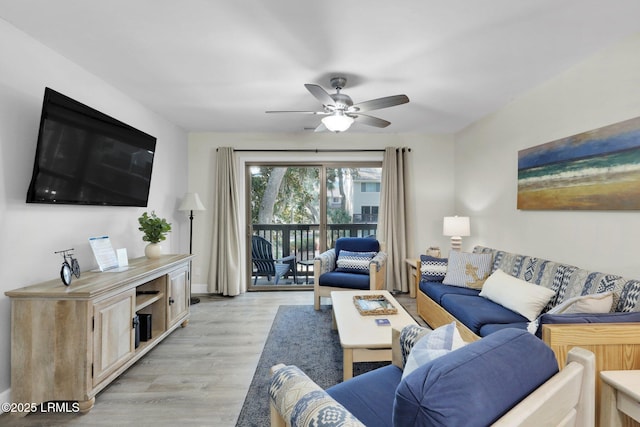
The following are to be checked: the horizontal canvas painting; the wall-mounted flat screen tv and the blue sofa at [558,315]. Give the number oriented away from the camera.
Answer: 0

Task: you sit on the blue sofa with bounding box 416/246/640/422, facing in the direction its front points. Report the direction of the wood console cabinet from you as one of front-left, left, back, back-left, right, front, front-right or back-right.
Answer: front

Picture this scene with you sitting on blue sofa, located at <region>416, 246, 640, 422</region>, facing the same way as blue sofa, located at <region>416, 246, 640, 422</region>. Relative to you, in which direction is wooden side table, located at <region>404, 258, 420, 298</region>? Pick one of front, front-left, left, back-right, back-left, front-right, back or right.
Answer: right

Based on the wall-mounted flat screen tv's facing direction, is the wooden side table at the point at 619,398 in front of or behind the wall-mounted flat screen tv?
in front

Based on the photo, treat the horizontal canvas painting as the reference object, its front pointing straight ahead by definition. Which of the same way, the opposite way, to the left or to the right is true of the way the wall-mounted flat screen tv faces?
the opposite way

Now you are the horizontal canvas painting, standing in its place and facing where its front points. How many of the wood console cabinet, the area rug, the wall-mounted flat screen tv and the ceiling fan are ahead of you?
4

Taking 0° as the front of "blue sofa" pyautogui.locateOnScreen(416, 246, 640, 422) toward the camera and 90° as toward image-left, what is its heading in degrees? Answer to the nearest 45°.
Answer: approximately 45°

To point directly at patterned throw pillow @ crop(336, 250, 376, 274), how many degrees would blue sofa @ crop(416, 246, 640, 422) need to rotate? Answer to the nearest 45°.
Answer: approximately 45° to its right

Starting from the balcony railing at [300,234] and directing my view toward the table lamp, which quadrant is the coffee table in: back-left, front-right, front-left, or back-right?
front-right

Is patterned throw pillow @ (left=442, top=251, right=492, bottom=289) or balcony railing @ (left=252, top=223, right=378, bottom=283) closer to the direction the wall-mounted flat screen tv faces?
the patterned throw pillow

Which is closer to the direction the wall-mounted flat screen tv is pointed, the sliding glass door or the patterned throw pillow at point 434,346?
the patterned throw pillow

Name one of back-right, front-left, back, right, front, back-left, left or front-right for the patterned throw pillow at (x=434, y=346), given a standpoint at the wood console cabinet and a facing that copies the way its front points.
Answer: front

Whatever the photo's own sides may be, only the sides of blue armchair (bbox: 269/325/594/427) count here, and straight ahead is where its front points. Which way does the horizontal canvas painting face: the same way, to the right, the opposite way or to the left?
to the left

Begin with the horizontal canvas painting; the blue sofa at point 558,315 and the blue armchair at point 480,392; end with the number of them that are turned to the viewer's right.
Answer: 0

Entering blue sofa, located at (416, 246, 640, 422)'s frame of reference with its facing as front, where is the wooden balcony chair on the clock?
The wooden balcony chair is roughly at 2 o'clock from the blue sofa.

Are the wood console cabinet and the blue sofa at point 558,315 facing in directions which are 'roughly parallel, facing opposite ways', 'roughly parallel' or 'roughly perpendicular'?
roughly parallel, facing opposite ways

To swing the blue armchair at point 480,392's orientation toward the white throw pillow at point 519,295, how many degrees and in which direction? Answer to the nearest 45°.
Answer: approximately 45° to its right

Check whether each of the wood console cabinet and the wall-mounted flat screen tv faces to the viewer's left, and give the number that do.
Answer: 0
